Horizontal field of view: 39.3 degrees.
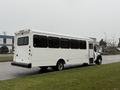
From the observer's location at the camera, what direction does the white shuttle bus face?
facing away from the viewer and to the right of the viewer
